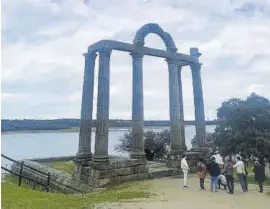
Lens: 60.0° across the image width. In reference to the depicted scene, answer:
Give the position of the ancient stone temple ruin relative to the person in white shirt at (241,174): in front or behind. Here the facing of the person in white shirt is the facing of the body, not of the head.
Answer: in front

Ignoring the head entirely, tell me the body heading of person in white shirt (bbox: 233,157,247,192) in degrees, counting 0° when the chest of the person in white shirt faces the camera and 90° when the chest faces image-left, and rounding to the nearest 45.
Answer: approximately 135°

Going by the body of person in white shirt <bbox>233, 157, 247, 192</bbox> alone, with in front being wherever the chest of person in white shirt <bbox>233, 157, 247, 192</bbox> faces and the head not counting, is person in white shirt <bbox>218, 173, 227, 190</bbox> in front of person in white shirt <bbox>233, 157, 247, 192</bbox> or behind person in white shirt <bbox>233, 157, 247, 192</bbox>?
in front

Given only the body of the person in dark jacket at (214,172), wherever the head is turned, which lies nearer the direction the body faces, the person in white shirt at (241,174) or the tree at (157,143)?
the tree

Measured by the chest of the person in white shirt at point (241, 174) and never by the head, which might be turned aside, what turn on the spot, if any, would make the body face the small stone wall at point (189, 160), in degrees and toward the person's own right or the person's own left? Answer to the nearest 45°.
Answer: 0° — they already face it

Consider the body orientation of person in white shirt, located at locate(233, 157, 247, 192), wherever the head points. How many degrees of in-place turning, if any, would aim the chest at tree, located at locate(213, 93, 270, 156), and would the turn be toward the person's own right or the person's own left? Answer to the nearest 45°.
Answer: approximately 45° to the person's own right

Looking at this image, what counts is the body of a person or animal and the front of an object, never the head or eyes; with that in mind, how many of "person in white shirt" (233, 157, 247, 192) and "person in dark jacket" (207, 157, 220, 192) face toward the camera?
0

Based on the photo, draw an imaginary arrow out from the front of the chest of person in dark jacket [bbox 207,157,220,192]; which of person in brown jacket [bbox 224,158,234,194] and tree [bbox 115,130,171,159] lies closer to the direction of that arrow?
the tree

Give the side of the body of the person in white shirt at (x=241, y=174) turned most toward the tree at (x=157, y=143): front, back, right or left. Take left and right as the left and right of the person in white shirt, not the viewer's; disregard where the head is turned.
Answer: front
